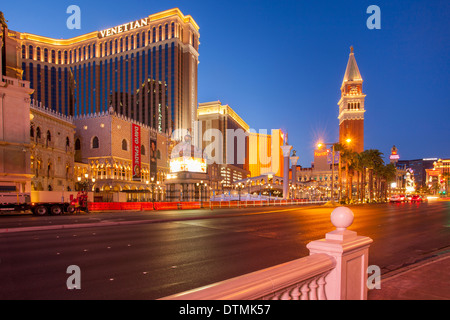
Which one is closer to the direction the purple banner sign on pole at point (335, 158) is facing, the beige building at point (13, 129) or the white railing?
the white railing

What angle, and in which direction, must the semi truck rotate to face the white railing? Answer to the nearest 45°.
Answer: approximately 90° to its left

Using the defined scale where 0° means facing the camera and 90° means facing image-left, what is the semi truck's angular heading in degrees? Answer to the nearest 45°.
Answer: approximately 90°

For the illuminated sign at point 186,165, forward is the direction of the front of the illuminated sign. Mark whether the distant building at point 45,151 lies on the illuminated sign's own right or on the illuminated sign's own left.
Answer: on the illuminated sign's own right

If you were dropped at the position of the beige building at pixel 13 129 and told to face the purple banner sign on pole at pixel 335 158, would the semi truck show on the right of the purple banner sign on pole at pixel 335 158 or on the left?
right

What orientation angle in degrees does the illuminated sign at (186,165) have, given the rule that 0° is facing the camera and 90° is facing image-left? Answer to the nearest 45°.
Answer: approximately 0°

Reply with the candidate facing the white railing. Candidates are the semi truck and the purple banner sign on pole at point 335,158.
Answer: the purple banner sign on pole

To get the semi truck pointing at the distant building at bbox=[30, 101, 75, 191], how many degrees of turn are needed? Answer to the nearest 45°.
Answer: approximately 90° to its right
